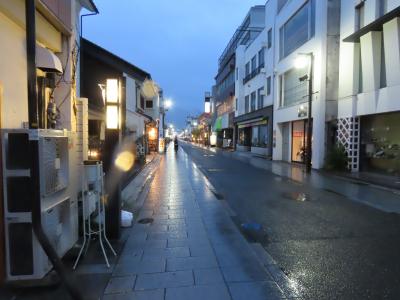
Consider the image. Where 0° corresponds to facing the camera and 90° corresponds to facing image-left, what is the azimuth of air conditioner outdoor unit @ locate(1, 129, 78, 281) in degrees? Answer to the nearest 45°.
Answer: approximately 315°

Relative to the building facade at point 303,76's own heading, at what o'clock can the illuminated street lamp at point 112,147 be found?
The illuminated street lamp is roughly at 11 o'clock from the building facade.

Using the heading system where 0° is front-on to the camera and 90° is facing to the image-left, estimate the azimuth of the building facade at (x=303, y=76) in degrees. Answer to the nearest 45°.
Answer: approximately 45°

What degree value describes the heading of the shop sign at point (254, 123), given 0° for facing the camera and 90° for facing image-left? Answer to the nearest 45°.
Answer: approximately 45°
